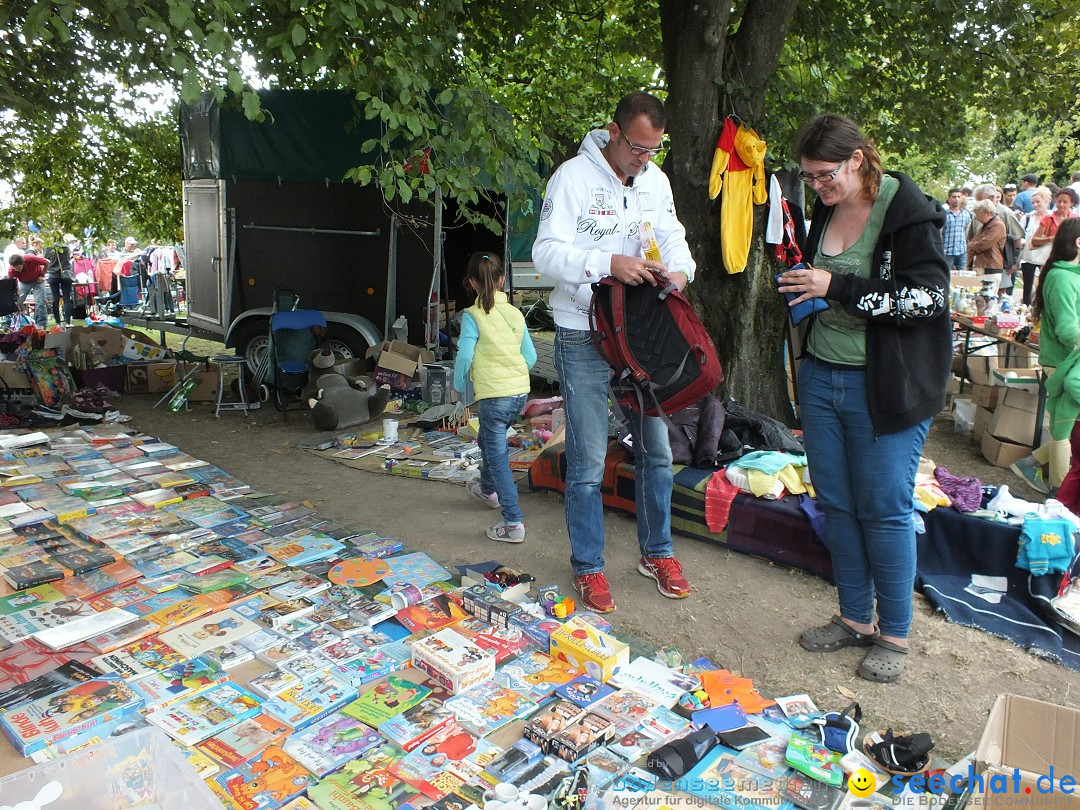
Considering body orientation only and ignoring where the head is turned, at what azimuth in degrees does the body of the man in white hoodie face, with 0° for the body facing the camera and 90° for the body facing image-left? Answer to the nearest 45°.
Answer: approximately 315°

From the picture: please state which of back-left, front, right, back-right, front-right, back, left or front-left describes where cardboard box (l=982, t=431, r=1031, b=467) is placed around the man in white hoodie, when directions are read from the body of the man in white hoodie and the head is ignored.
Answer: left

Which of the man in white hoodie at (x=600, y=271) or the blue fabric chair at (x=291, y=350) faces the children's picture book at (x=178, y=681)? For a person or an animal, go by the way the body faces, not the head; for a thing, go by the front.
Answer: the blue fabric chair

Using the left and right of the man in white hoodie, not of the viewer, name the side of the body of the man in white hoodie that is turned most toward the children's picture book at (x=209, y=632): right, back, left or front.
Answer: right

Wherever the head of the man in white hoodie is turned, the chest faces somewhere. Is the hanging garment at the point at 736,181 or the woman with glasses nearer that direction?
the woman with glasses

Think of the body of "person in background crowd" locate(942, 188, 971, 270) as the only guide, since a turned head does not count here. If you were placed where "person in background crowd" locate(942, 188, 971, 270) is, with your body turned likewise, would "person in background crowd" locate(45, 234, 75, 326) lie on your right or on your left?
on your right

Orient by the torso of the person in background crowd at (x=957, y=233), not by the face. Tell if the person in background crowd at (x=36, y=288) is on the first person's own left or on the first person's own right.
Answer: on the first person's own right

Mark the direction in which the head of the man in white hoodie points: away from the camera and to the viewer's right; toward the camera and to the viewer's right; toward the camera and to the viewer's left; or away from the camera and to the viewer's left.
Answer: toward the camera and to the viewer's right

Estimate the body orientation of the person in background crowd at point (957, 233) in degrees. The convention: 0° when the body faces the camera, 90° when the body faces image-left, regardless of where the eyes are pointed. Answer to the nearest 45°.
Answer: approximately 0°

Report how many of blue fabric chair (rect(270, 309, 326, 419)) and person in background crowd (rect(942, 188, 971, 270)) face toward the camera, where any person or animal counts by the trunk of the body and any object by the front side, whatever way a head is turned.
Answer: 2
